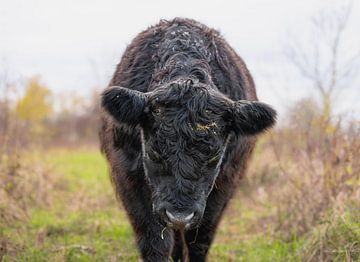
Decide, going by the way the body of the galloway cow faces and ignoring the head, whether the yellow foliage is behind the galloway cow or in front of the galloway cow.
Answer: behind

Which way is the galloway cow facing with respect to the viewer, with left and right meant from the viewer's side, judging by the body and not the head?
facing the viewer
